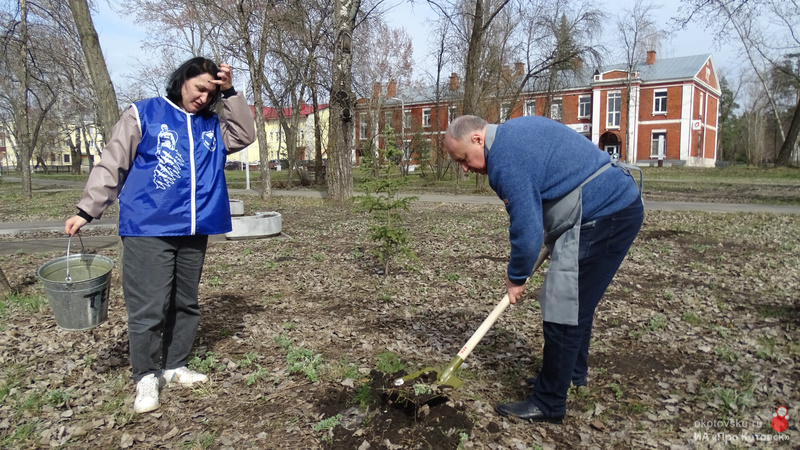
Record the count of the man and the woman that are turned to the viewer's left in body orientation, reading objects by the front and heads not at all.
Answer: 1

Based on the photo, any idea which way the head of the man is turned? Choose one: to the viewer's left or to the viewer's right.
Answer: to the viewer's left

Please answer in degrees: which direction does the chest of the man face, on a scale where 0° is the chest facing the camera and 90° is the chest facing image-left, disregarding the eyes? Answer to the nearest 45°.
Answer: approximately 90°

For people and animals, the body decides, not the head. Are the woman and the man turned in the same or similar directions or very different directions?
very different directions

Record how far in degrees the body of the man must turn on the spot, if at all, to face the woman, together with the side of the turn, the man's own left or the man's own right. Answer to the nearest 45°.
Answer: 0° — they already face them

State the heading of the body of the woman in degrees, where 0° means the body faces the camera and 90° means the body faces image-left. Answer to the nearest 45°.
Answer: approximately 315°

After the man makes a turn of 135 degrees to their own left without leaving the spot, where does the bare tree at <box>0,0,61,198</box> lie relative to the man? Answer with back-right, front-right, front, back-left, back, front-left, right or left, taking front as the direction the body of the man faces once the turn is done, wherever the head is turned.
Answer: back

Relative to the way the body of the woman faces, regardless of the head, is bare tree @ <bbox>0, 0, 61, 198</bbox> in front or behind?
behind

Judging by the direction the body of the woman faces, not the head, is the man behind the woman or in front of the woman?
in front
